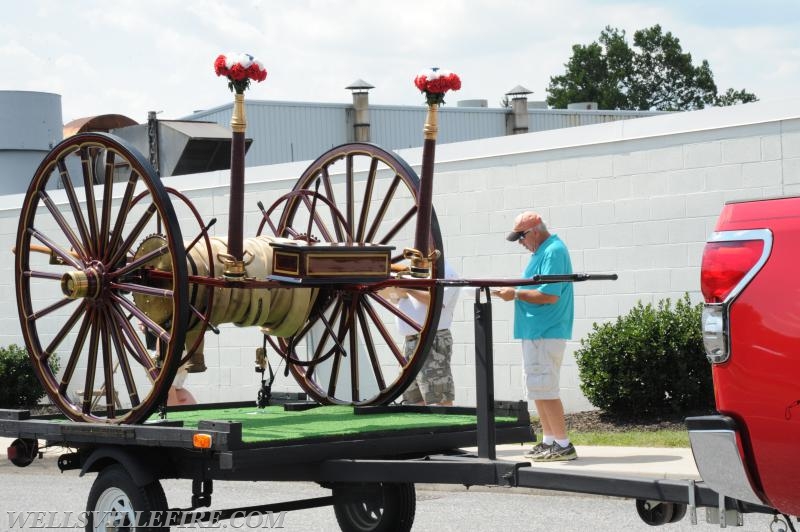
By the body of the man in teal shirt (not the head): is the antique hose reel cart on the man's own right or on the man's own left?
on the man's own left

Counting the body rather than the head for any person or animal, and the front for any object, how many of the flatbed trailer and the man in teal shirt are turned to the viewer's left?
1

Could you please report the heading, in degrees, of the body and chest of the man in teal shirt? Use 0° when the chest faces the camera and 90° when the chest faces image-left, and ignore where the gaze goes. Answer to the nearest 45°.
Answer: approximately 90°

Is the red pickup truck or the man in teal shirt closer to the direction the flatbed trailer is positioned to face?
the red pickup truck

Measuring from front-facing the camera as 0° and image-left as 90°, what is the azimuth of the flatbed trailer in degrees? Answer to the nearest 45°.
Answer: approximately 315°

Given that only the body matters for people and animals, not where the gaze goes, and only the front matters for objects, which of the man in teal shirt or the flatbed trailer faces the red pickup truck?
the flatbed trailer
